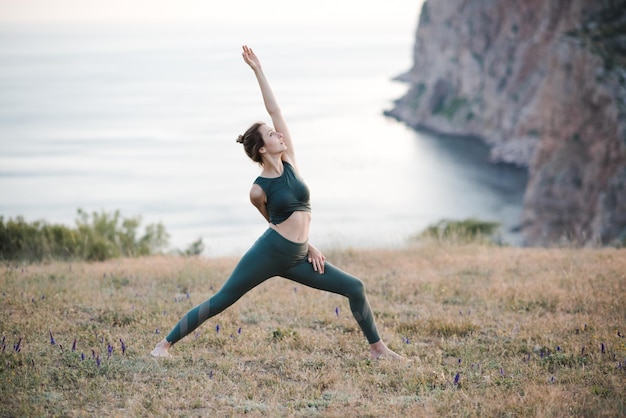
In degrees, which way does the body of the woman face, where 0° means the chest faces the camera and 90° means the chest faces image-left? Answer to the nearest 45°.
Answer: approximately 315°

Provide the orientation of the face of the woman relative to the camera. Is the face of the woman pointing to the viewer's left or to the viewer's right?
to the viewer's right
